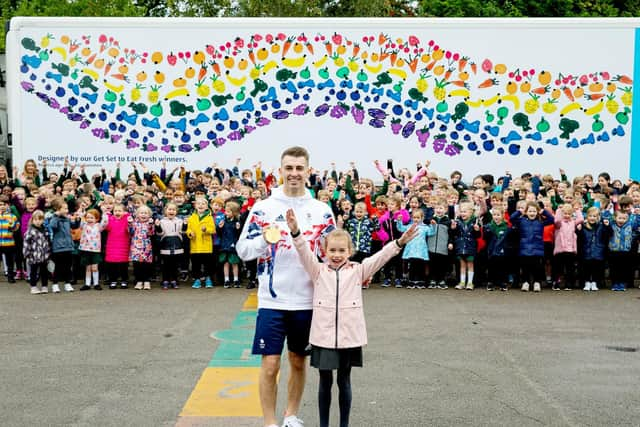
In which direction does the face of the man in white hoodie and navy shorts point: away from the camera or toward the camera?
toward the camera

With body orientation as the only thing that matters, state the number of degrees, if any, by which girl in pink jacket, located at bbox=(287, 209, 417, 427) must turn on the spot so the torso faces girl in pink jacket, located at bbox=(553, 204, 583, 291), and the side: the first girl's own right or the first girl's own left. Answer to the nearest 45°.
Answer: approximately 135° to the first girl's own left

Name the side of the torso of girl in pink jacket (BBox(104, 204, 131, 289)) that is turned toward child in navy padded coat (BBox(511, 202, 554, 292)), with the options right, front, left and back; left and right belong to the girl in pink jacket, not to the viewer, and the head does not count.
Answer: left

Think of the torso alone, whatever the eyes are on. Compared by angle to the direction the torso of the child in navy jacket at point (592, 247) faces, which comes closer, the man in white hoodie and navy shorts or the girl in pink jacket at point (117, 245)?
the man in white hoodie and navy shorts

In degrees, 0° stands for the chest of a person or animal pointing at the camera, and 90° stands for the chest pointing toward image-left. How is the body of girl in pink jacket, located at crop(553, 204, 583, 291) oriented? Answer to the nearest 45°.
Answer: approximately 0°

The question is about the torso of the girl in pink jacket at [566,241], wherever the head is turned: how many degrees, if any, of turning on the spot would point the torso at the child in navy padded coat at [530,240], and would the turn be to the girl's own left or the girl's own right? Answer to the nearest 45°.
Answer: approximately 45° to the girl's own right

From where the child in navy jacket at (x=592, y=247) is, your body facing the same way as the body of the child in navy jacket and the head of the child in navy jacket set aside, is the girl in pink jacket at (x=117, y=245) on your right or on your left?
on your right

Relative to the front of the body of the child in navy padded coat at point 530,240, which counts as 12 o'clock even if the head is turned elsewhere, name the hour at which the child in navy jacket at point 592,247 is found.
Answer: the child in navy jacket at point 592,247 is roughly at 8 o'clock from the child in navy padded coat at point 530,240.

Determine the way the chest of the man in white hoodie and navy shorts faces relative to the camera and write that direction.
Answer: toward the camera

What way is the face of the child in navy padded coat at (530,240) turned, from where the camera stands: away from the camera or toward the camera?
toward the camera

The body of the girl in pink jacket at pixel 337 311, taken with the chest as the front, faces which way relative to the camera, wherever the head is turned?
toward the camera

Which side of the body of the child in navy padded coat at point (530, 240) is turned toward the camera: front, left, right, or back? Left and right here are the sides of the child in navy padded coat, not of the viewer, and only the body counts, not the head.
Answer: front

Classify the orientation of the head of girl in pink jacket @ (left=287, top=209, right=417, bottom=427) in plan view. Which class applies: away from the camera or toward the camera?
toward the camera
